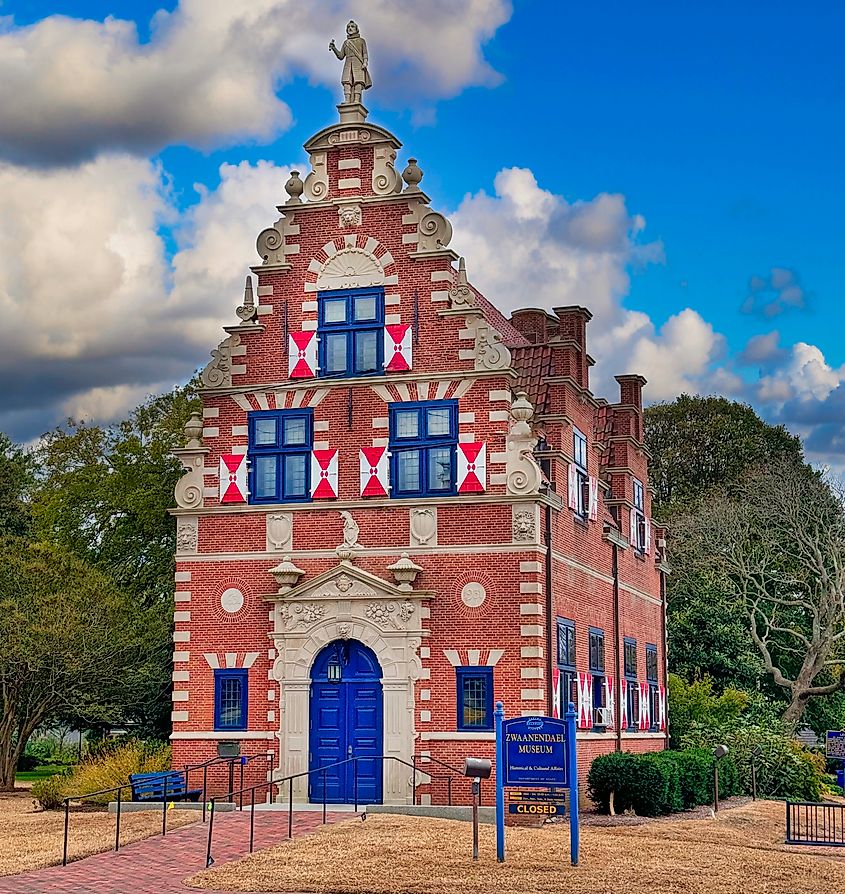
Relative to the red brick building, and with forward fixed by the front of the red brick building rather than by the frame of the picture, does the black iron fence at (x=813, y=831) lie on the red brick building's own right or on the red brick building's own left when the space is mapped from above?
on the red brick building's own left

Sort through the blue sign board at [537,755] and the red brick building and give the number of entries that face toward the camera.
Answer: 2

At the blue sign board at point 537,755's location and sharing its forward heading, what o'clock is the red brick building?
The red brick building is roughly at 5 o'clock from the blue sign board.

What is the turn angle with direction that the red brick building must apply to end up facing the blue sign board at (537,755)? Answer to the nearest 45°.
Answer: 0° — it already faces it

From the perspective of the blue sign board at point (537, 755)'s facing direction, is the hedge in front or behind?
behind

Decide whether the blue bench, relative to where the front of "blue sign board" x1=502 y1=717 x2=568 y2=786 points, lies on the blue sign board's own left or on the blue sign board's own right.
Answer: on the blue sign board's own right

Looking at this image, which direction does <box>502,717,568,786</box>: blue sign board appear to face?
toward the camera

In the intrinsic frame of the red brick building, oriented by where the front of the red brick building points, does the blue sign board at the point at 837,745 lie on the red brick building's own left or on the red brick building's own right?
on the red brick building's own left

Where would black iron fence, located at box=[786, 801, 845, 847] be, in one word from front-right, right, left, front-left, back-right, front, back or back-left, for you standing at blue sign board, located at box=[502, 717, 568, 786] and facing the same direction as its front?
back-left

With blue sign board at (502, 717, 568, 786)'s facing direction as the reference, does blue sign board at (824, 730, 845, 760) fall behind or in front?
behind

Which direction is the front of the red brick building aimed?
toward the camera
